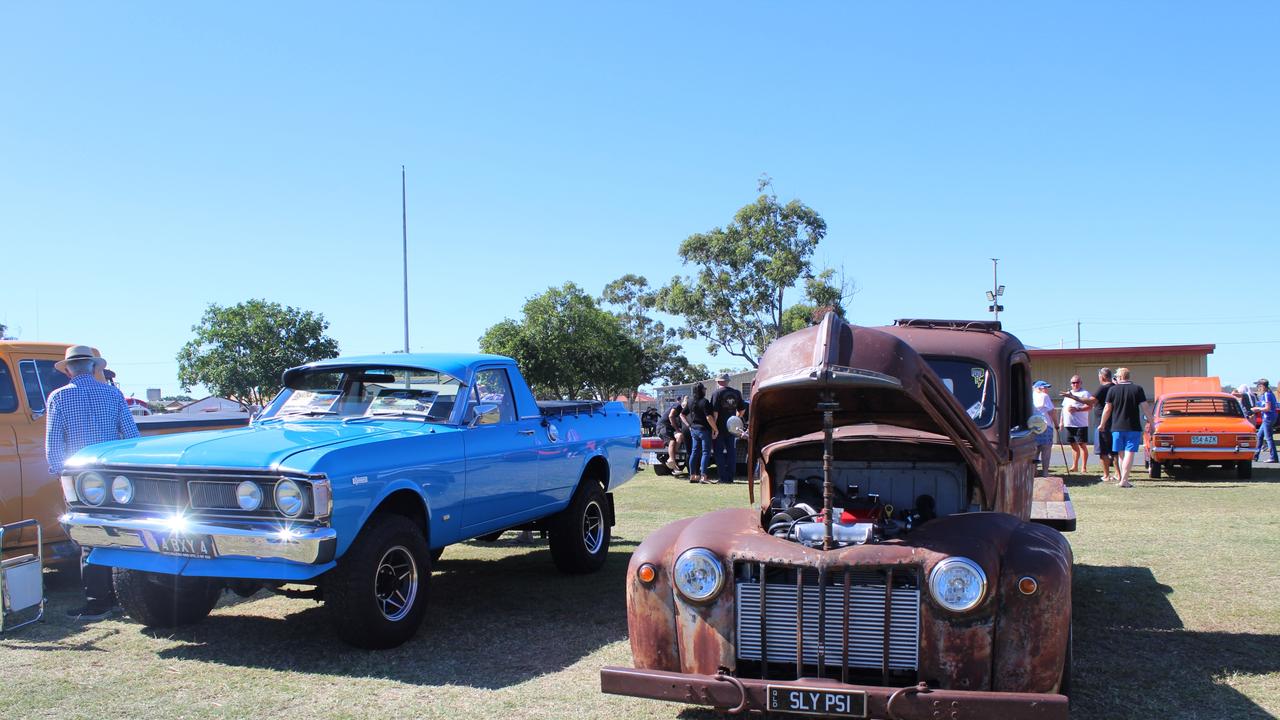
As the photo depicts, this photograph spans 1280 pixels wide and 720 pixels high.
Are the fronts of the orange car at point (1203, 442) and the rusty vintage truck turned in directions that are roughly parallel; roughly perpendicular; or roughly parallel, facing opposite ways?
roughly parallel, facing opposite ways

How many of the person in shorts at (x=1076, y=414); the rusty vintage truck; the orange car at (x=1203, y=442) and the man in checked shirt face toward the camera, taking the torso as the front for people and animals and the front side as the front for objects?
2

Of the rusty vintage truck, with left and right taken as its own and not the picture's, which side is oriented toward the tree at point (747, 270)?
back

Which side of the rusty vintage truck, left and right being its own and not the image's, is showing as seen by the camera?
front

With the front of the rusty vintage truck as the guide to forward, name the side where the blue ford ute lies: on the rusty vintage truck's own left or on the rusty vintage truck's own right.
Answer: on the rusty vintage truck's own right

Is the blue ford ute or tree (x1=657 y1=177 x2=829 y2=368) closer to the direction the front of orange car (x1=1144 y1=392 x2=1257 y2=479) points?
the tree

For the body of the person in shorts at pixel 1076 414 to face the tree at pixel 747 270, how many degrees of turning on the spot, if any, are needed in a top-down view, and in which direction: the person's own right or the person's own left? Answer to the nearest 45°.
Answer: approximately 135° to the person's own right

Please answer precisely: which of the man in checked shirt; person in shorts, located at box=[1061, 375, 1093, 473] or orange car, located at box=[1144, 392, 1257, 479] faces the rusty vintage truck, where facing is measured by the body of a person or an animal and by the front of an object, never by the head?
the person in shorts

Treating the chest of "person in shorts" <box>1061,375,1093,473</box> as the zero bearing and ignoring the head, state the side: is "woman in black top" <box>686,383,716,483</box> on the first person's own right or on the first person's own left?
on the first person's own right

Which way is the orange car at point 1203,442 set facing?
away from the camera

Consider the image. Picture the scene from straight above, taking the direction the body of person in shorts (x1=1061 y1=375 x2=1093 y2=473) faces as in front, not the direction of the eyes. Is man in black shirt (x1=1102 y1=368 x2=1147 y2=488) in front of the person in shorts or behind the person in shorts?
in front

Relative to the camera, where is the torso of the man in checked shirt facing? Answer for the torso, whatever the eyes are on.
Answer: away from the camera

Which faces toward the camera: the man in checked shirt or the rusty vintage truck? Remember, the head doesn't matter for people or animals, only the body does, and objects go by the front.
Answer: the rusty vintage truck

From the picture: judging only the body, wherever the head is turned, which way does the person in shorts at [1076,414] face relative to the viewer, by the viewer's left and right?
facing the viewer

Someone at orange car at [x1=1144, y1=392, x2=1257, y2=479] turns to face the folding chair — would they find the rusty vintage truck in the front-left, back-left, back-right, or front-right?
front-left

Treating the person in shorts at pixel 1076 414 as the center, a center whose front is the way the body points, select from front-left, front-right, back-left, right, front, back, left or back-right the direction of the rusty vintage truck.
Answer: front

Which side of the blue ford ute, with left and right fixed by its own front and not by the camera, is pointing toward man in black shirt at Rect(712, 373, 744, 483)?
back

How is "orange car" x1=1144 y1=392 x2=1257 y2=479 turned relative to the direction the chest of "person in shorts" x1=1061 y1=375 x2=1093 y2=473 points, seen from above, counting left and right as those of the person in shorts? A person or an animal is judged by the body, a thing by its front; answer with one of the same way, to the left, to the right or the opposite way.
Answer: the opposite way

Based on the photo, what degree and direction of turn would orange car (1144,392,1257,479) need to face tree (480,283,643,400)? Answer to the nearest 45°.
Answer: approximately 45° to its left
